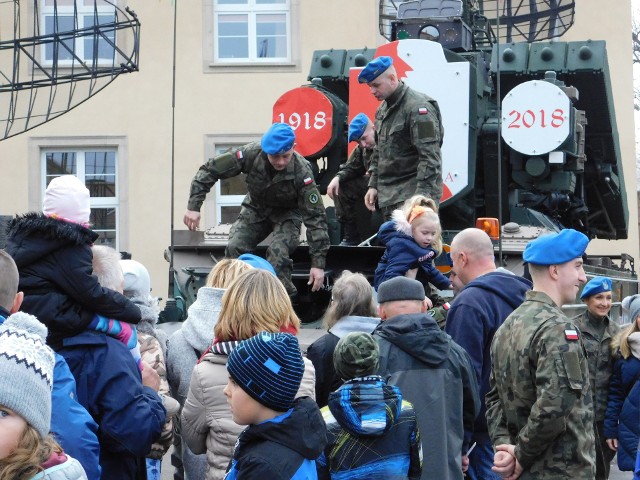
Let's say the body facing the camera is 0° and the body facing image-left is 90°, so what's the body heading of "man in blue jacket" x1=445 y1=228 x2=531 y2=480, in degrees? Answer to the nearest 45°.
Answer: approximately 135°

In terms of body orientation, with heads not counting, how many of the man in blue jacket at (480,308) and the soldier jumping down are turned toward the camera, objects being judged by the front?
1

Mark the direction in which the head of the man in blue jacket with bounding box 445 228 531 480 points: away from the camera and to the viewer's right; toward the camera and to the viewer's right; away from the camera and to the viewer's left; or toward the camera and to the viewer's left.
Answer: away from the camera and to the viewer's left

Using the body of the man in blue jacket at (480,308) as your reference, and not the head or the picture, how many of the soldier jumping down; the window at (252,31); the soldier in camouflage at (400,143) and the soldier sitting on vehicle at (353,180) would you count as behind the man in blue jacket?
0

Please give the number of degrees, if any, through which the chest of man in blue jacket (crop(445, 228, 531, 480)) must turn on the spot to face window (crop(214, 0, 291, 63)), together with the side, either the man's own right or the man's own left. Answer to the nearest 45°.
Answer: approximately 45° to the man's own right

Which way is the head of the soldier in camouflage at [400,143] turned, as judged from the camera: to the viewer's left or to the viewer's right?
to the viewer's left

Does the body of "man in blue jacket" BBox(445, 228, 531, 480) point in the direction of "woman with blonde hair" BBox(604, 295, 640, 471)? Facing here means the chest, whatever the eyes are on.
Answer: no

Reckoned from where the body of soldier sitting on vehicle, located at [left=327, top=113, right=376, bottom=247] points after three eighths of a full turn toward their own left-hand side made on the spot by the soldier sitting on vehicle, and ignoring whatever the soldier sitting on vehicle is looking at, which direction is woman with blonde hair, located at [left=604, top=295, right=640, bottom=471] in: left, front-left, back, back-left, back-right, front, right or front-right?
front-right

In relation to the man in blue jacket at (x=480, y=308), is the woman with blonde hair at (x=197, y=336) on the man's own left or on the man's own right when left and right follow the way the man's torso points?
on the man's own left

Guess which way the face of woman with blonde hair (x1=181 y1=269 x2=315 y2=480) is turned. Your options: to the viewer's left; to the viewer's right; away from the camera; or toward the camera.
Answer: away from the camera

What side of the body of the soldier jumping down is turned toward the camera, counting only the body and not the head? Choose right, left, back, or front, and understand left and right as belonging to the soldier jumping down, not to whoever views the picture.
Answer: front

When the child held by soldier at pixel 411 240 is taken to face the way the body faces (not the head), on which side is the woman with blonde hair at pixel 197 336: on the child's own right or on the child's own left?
on the child's own right

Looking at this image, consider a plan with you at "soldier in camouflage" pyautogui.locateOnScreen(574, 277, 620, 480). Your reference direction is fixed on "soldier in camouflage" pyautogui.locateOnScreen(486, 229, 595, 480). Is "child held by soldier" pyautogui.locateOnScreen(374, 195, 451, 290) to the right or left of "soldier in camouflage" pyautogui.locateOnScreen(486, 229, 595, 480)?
right

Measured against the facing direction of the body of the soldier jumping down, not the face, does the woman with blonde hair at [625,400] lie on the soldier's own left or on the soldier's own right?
on the soldier's own left

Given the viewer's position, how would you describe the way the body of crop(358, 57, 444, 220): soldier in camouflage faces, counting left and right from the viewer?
facing the viewer and to the left of the viewer

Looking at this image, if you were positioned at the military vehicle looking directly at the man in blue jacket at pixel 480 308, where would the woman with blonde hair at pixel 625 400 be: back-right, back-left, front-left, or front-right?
front-left
